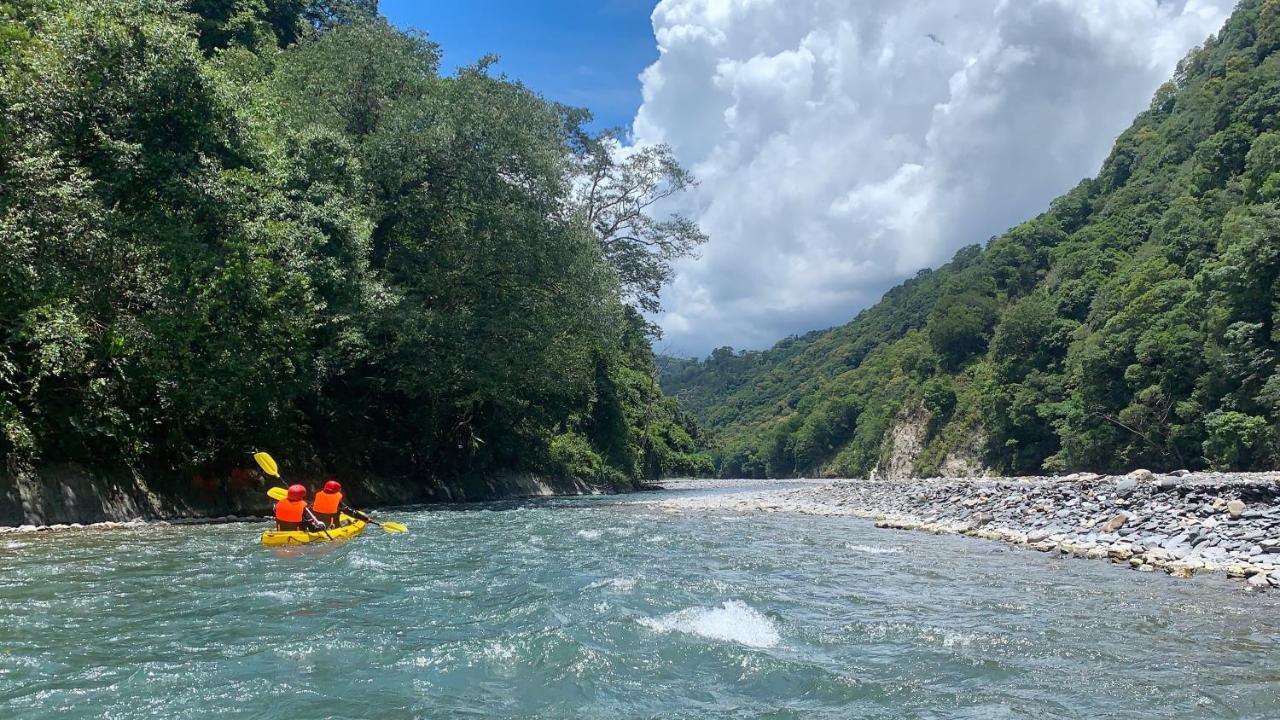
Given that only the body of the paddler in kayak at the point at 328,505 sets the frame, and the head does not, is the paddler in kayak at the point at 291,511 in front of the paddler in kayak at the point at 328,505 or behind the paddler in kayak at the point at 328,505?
behind

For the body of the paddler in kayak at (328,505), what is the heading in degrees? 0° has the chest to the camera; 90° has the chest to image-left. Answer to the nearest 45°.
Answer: approximately 225°

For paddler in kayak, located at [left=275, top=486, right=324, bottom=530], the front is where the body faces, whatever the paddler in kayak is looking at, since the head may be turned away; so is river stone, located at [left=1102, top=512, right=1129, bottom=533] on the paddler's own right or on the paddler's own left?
on the paddler's own right

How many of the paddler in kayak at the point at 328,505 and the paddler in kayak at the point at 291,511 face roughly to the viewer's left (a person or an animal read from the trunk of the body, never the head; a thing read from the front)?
0

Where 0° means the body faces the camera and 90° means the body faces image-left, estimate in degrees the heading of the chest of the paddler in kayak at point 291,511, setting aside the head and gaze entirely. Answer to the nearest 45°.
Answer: approximately 225°

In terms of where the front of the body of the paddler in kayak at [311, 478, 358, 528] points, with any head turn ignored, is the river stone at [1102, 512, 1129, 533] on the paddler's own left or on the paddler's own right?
on the paddler's own right

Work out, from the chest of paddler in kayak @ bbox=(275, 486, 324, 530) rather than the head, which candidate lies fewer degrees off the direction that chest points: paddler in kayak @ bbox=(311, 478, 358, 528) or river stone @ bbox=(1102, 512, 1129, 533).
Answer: the paddler in kayak

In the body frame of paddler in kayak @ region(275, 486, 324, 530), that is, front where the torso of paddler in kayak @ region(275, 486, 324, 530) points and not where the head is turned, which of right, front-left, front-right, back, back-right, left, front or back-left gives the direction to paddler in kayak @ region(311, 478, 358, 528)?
front
